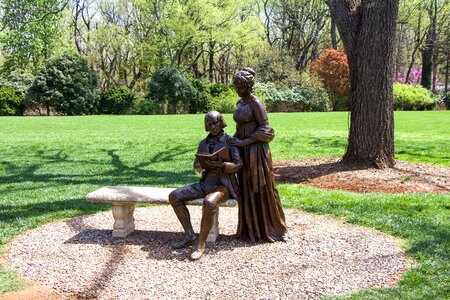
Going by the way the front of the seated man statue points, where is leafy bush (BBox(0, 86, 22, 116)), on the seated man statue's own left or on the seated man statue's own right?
on the seated man statue's own right

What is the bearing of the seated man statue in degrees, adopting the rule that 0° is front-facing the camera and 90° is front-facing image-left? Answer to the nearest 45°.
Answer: approximately 45°

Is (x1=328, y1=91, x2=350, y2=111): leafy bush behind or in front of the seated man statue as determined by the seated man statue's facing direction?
behind

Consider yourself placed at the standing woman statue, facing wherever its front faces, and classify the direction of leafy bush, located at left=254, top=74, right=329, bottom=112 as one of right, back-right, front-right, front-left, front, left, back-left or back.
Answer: back-right

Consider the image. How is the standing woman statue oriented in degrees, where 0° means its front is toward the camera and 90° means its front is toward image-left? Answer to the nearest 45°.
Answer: approximately 45°

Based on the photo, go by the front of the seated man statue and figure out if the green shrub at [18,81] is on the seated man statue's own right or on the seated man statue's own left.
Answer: on the seated man statue's own right

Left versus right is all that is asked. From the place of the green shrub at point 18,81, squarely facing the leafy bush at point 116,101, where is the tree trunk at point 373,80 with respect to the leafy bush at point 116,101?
right

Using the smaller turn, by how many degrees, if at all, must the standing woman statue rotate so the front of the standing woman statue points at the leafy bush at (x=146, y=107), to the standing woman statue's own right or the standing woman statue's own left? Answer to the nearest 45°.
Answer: approximately 135° to the standing woman statue's own right

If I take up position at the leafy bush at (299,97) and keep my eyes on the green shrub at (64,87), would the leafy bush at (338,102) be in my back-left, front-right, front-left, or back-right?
back-right

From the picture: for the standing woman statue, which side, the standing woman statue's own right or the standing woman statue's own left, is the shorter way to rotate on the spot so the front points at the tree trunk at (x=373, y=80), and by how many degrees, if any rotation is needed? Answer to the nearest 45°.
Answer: approximately 180°

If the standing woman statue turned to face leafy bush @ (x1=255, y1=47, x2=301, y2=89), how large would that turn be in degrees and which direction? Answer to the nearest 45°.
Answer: approximately 135° to its right

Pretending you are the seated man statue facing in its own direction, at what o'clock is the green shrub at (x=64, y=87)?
The green shrub is roughly at 4 o'clock from the seated man statue.
